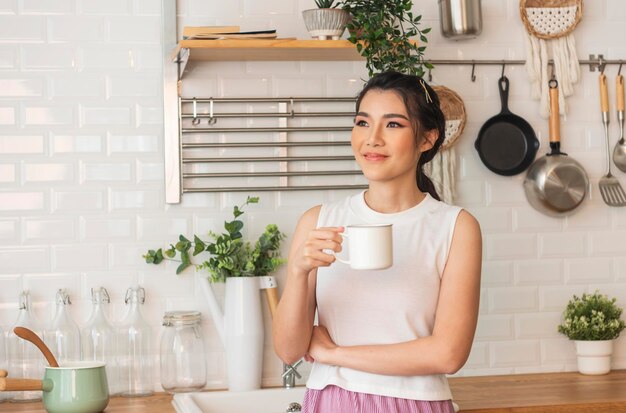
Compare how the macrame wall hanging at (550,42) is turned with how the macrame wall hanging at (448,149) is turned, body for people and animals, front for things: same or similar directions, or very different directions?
same or similar directions

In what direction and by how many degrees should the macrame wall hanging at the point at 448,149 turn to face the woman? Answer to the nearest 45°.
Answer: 0° — it already faces them

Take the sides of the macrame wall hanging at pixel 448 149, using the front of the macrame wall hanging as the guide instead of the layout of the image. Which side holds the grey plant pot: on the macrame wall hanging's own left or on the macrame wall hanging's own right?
on the macrame wall hanging's own right

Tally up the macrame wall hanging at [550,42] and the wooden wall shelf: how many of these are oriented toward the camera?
2

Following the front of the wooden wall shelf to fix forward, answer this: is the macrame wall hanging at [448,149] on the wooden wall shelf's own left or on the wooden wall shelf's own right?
on the wooden wall shelf's own left

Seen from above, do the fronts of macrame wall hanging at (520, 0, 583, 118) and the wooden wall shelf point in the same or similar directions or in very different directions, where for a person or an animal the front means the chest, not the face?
same or similar directions

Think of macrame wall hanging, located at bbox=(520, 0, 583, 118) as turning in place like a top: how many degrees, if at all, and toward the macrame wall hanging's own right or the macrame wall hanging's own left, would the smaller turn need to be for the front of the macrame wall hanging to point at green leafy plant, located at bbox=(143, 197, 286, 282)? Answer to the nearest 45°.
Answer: approximately 45° to the macrame wall hanging's own right

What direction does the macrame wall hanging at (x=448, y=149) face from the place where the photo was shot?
facing the viewer

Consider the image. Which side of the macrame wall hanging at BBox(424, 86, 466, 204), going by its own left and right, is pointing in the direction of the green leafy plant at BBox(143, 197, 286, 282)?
right

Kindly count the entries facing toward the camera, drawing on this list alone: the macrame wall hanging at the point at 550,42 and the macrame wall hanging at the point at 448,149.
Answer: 2

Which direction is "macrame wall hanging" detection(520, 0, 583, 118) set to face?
toward the camera

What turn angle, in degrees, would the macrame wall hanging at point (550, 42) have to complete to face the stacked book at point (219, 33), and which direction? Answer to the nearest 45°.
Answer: approximately 45° to its right

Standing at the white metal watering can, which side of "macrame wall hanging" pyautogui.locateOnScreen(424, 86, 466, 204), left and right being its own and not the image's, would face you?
right

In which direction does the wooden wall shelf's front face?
toward the camera
